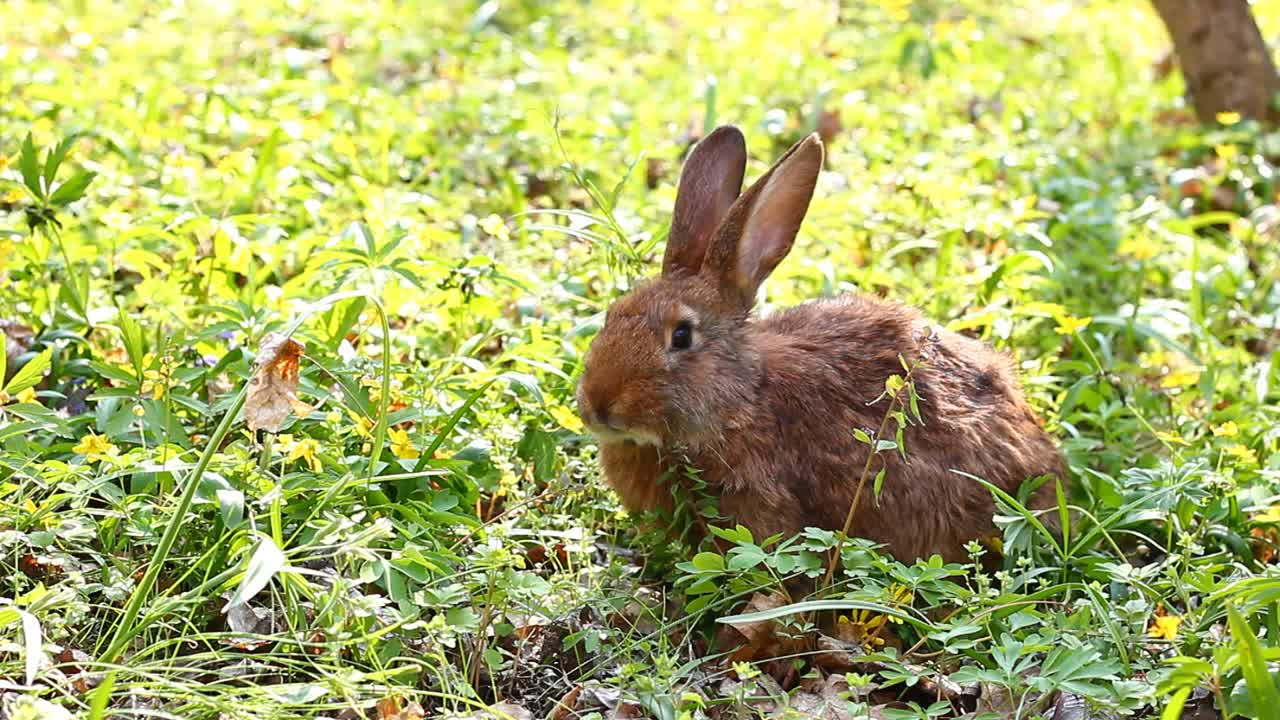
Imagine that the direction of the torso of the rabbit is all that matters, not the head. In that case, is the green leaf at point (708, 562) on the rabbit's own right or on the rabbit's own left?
on the rabbit's own left

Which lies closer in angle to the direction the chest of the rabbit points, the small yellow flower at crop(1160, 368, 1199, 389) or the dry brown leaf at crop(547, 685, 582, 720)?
the dry brown leaf

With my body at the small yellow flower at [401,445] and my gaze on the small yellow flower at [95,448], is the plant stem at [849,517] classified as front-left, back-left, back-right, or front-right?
back-left

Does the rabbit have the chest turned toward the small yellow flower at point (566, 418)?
yes

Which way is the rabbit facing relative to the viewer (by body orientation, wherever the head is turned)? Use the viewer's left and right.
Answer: facing to the left of the viewer

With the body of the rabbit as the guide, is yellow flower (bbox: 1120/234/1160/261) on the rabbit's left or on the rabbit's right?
on the rabbit's right

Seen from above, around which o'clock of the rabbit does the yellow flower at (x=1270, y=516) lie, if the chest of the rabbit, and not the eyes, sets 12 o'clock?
The yellow flower is roughly at 6 o'clock from the rabbit.

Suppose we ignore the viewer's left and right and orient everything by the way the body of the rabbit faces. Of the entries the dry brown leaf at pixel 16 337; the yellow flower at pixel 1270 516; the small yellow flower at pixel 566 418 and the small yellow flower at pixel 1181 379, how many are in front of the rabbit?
2

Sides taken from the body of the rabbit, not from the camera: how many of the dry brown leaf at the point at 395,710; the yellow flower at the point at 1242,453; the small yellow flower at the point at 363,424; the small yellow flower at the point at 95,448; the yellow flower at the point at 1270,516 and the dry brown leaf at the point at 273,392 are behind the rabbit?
2

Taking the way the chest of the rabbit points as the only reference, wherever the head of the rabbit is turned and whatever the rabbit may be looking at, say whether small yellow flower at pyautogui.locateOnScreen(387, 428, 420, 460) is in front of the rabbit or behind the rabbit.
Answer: in front

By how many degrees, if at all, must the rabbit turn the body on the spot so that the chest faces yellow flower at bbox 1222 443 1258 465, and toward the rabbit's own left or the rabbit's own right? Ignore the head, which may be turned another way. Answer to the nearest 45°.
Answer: approximately 180°

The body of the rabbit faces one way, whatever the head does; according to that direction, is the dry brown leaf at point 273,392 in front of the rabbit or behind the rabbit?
in front

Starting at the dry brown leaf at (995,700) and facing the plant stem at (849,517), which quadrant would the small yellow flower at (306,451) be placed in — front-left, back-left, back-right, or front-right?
front-left

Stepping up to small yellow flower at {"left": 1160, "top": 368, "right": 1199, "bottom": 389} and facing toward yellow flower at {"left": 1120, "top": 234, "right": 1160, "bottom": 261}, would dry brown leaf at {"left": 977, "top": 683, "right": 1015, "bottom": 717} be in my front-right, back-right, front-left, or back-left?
back-left

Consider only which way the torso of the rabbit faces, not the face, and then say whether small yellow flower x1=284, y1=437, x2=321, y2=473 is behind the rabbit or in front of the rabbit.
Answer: in front

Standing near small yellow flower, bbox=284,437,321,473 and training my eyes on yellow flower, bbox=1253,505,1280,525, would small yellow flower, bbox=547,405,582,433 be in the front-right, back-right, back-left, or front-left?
front-left

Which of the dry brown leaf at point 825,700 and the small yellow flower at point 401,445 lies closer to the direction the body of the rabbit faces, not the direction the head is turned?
the small yellow flower

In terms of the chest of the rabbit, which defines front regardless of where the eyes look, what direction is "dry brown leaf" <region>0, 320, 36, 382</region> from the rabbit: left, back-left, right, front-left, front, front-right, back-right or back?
front
